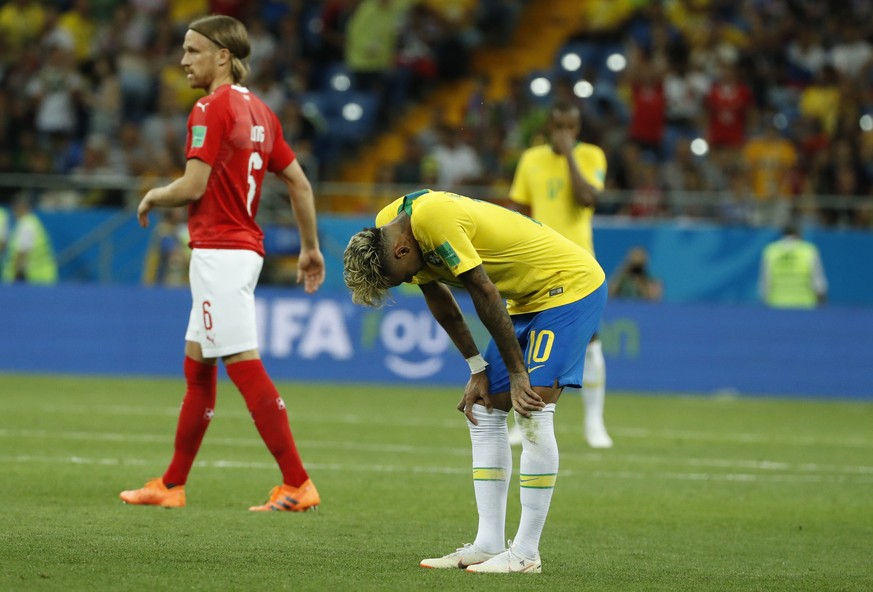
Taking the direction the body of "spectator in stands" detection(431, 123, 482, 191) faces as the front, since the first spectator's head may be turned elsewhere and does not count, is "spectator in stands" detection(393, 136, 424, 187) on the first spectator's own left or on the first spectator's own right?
on the first spectator's own right

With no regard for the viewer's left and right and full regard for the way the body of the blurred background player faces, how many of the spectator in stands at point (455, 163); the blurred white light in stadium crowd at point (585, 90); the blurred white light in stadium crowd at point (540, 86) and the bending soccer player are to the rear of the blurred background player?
3

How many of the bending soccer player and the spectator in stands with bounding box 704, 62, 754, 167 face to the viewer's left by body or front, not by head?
1

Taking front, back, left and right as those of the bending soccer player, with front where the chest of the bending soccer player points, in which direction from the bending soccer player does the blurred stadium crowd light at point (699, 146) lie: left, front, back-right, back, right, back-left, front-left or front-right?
right

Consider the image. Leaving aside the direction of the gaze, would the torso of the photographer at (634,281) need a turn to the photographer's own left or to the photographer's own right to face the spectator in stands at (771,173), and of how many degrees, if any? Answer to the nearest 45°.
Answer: approximately 135° to the photographer's own left

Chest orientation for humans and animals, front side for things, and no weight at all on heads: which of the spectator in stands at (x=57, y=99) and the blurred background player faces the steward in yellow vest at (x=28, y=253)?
the spectator in stands at (x=57, y=99)

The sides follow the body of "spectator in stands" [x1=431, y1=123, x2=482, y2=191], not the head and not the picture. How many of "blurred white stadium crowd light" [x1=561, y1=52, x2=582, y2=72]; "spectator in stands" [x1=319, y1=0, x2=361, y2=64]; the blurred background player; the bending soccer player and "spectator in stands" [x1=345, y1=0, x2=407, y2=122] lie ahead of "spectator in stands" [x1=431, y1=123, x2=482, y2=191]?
2

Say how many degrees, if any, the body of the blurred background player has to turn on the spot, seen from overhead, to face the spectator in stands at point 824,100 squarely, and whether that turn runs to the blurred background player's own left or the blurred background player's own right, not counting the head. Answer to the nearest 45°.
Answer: approximately 180°

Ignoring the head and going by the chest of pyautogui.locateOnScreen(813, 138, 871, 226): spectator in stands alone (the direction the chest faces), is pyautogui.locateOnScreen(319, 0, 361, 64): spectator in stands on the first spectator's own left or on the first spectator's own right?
on the first spectator's own right

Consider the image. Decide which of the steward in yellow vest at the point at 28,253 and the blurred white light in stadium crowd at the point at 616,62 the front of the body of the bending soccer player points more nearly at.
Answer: the steward in yellow vest

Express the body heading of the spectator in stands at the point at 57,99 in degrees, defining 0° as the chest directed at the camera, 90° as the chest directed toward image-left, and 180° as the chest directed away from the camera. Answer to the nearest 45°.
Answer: approximately 0°

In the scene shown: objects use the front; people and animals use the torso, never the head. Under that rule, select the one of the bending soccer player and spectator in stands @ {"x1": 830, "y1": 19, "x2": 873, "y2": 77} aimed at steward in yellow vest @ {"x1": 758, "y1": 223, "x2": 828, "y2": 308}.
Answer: spectator in stands @ {"x1": 830, "y1": 19, "x2": 873, "y2": 77}

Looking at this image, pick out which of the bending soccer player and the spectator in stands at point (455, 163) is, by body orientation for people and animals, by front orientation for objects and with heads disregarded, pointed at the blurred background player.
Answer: the spectator in stands

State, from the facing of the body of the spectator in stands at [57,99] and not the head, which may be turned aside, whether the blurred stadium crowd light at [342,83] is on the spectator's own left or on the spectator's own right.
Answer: on the spectator's own left
